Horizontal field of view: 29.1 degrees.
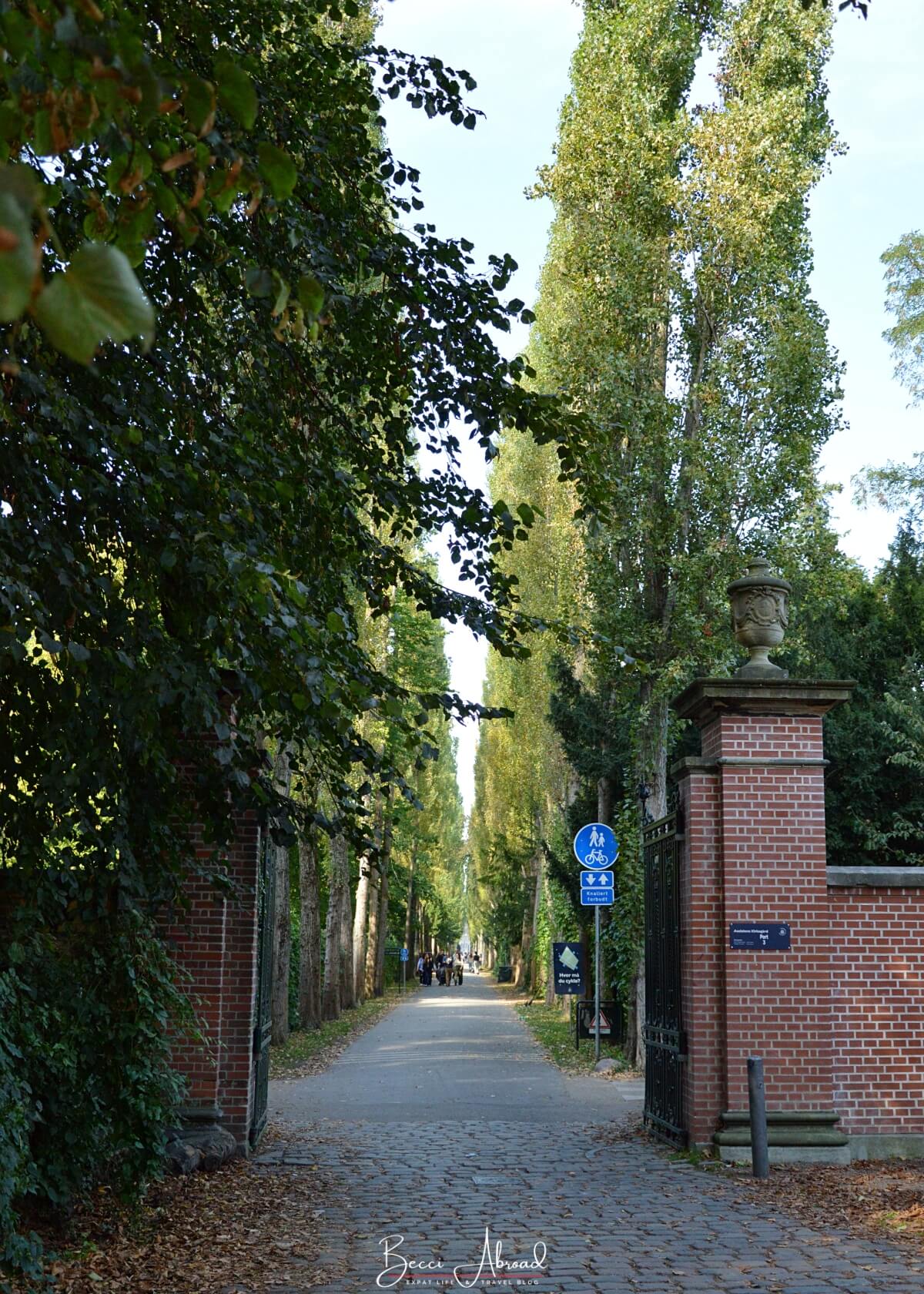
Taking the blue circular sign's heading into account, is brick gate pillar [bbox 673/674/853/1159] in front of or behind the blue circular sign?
in front

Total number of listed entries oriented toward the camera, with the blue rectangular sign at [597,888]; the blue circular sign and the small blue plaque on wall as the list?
3

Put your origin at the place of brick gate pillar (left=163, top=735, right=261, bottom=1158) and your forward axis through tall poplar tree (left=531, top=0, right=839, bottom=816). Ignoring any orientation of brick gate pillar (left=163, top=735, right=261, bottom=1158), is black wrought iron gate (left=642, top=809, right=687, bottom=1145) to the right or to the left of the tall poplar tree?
right

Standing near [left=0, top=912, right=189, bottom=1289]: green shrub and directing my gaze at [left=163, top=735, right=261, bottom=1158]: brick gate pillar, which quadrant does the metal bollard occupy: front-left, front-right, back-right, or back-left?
front-right

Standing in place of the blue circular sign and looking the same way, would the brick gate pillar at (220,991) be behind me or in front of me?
in front

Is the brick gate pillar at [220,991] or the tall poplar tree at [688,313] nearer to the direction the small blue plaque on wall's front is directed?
the brick gate pillar

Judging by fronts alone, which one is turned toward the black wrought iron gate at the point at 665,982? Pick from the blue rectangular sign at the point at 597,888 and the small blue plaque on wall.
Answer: the blue rectangular sign

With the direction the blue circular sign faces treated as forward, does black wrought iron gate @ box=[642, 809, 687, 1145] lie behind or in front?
in front

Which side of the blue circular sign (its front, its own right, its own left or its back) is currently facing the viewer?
front

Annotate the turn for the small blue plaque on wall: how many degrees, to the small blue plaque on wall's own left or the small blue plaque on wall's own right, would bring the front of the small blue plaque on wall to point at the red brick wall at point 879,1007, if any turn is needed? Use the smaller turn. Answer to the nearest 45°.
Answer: approximately 135° to the small blue plaque on wall's own left

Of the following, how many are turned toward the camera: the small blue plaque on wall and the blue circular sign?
2

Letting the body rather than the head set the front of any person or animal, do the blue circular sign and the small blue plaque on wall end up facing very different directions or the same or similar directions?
same or similar directions

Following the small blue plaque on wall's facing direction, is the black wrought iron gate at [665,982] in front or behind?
behind

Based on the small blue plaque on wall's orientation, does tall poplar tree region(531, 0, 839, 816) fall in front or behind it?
behind

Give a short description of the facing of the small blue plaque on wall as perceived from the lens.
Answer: facing the viewer
